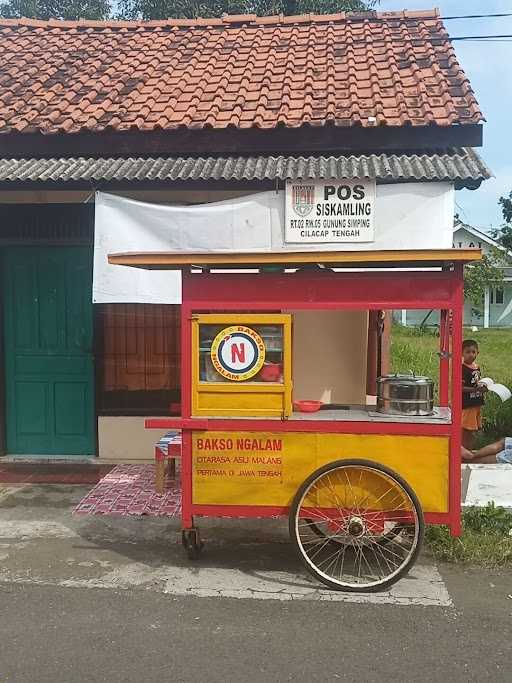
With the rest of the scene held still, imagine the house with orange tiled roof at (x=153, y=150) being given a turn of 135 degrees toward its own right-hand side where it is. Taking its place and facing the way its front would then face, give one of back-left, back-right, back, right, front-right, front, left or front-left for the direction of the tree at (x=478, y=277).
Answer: right

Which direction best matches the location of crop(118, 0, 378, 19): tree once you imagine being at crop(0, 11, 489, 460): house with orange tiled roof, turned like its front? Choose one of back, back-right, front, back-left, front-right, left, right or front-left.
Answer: back

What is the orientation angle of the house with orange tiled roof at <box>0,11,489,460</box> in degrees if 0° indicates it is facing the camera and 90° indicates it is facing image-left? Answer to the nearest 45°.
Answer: approximately 0°

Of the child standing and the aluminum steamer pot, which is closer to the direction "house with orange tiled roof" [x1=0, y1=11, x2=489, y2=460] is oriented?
the aluminum steamer pot

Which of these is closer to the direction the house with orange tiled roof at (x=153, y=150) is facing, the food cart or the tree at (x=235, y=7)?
the food cart

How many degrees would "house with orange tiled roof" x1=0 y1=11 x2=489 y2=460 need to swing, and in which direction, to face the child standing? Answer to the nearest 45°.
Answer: approximately 90° to its left

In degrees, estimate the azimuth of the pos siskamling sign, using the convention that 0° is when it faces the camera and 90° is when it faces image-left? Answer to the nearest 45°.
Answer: approximately 0°

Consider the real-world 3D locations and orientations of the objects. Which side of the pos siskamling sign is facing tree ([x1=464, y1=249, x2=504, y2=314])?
back

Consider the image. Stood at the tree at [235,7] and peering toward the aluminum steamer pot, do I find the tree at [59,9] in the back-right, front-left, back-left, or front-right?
back-right

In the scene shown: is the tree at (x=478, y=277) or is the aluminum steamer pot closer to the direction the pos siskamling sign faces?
the aluminum steamer pot
